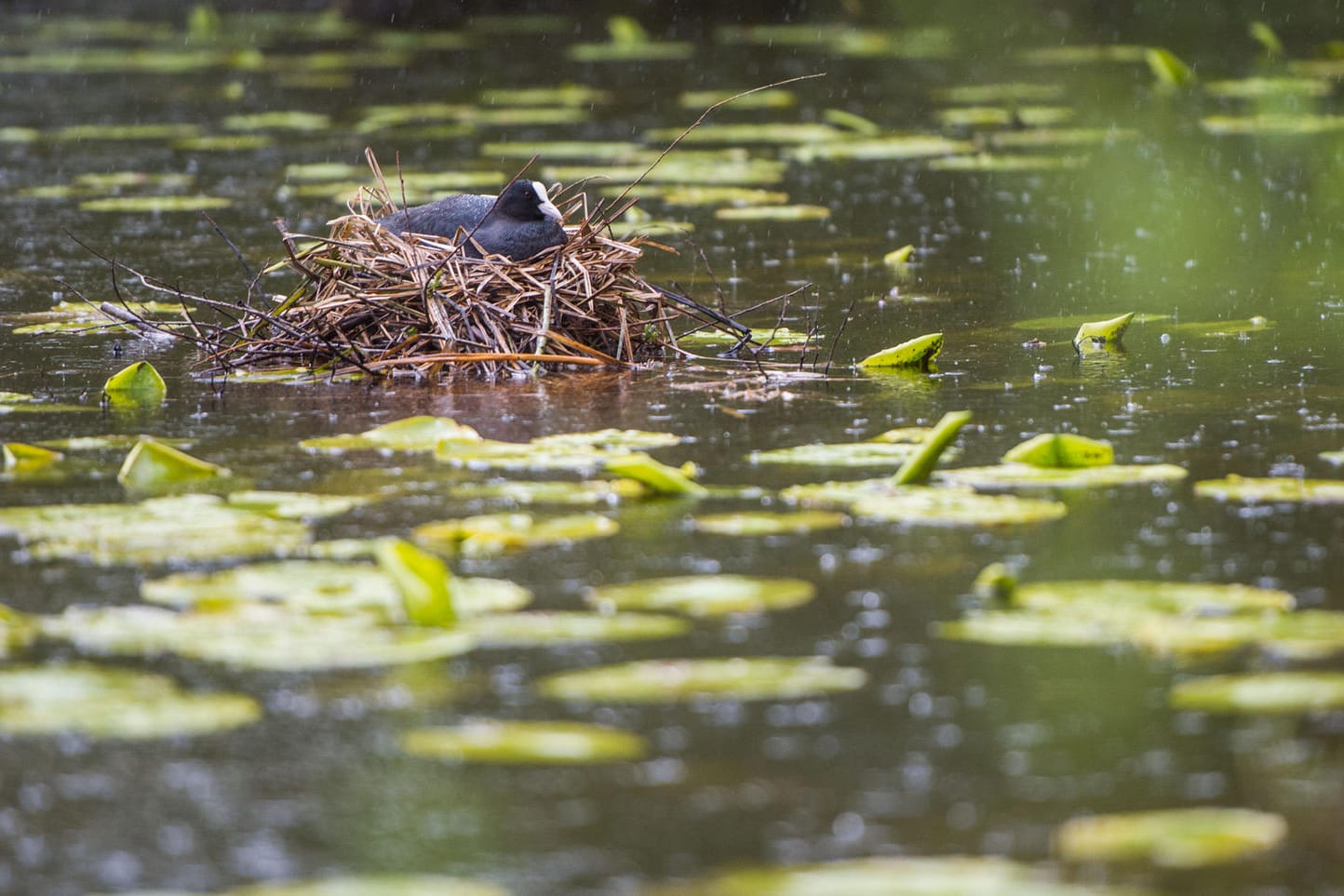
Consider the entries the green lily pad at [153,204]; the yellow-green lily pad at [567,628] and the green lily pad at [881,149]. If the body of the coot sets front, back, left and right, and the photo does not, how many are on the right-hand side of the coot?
1

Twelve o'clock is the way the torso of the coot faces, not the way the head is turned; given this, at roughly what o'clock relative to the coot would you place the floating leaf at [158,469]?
The floating leaf is roughly at 4 o'clock from the coot.

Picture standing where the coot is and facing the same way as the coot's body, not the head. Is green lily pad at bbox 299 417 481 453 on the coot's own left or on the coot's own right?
on the coot's own right

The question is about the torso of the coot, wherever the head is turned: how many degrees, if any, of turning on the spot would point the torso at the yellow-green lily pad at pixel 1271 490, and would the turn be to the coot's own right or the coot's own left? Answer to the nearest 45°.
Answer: approximately 45° to the coot's own right

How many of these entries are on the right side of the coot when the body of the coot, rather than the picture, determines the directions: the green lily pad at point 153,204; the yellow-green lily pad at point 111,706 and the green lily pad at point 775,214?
1

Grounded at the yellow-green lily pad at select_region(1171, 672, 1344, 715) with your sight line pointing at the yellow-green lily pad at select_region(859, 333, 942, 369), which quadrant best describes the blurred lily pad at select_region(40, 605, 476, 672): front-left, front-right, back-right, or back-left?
front-left

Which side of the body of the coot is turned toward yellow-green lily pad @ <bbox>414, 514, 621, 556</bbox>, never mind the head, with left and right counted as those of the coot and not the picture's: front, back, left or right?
right

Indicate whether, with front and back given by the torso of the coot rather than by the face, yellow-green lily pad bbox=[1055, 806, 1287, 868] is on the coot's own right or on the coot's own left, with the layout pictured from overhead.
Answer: on the coot's own right

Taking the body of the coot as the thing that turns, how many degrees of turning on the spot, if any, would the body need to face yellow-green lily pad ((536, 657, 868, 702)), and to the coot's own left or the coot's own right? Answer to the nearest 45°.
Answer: approximately 90° to the coot's own right

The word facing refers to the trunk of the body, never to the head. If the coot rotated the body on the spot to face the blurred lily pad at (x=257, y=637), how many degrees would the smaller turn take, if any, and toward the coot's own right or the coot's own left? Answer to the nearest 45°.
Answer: approximately 90° to the coot's own right

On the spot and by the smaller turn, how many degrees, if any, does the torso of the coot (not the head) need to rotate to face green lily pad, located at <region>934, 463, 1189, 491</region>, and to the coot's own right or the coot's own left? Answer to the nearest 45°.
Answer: approximately 45° to the coot's own right

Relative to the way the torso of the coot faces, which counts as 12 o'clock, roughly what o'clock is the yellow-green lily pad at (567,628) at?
The yellow-green lily pad is roughly at 3 o'clock from the coot.

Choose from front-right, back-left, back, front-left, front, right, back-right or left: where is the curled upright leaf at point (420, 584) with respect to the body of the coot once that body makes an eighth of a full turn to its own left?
back-right

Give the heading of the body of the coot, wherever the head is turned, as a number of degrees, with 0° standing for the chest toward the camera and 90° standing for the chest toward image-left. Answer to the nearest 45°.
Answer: approximately 270°

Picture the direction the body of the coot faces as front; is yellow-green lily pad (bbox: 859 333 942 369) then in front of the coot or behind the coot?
in front

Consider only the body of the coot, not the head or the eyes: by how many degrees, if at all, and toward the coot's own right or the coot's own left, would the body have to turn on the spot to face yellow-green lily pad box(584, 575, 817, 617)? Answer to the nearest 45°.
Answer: approximately 90° to the coot's own right

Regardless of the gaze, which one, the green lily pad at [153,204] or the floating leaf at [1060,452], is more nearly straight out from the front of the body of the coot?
the floating leaf

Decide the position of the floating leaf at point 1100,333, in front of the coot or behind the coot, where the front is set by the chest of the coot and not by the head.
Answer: in front

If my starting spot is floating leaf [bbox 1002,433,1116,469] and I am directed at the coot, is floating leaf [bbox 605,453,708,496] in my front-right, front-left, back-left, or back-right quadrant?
front-left

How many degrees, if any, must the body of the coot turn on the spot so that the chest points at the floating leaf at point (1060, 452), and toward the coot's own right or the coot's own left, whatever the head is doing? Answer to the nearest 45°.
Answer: approximately 45° to the coot's own right
